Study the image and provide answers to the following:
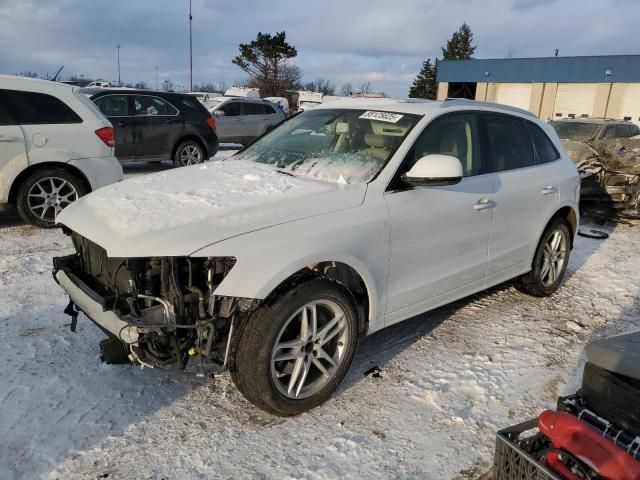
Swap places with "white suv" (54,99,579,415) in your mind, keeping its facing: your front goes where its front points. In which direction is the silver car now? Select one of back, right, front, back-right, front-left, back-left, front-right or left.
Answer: back-right

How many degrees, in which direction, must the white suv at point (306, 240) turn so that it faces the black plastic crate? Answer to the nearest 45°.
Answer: approximately 90° to its left

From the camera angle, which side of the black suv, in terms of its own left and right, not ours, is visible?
left

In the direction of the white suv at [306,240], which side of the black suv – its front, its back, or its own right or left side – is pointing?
left

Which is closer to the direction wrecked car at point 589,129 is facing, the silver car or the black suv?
the black suv

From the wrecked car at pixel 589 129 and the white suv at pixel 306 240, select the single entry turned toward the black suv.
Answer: the wrecked car

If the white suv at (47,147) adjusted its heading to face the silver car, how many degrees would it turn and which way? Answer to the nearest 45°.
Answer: approximately 135° to its right

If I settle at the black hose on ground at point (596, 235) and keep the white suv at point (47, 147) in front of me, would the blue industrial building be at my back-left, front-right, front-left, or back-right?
back-right

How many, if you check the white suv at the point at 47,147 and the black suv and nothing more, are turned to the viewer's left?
2

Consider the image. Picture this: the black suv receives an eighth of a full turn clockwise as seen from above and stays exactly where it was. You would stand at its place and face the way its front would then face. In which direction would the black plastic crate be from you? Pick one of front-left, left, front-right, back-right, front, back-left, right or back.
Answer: back-left

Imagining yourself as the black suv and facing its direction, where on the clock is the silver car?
The silver car is roughly at 4 o'clock from the black suv.

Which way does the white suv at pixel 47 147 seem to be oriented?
to the viewer's left
